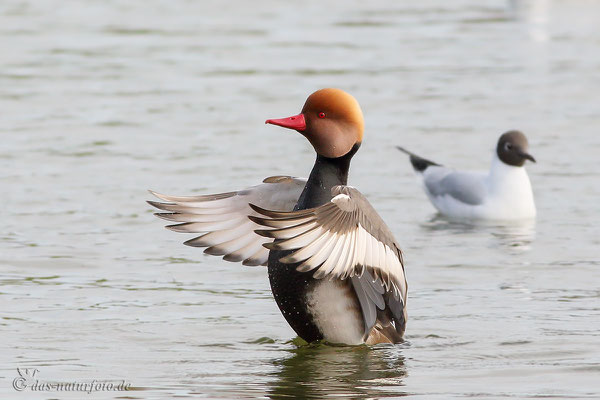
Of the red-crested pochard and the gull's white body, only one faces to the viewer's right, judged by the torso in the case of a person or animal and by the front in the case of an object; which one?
the gull's white body

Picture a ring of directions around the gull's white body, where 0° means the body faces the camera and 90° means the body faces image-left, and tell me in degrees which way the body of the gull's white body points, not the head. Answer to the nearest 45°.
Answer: approximately 270°

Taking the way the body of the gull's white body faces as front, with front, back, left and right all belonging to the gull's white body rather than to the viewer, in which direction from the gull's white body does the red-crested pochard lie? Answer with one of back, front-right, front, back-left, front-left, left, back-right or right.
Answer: right

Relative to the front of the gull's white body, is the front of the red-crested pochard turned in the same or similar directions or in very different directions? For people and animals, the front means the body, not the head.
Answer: very different directions
